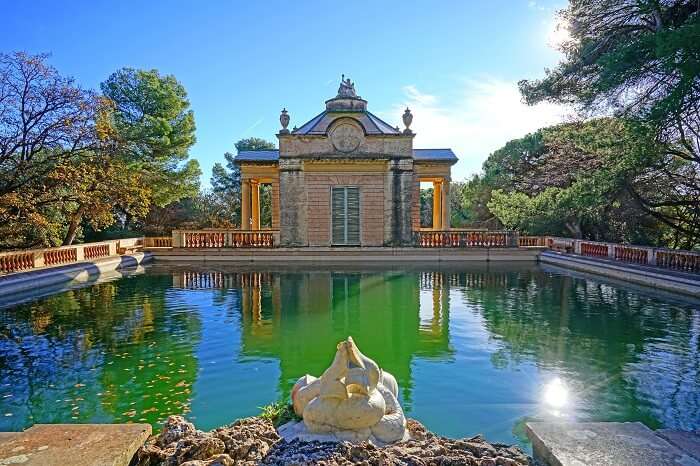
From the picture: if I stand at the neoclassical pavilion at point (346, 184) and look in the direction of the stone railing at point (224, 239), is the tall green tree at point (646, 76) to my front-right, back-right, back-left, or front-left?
back-left

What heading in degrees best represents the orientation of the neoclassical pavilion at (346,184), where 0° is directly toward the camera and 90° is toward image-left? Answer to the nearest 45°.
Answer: approximately 0°

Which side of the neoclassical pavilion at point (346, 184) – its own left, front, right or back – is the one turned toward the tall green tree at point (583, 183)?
left

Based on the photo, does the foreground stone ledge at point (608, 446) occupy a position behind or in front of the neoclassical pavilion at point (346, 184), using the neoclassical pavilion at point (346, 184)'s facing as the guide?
in front

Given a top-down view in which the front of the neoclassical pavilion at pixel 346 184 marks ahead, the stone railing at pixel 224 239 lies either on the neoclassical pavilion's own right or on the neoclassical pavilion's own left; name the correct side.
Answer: on the neoclassical pavilion's own right

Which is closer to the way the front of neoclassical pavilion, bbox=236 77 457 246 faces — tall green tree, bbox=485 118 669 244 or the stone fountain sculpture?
the stone fountain sculpture

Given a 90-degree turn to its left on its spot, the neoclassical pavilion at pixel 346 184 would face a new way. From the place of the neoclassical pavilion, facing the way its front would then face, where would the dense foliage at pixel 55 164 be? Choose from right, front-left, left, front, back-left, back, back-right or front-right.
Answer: back-right

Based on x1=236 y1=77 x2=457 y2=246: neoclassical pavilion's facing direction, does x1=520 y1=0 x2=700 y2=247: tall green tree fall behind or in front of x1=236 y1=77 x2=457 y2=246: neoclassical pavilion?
in front

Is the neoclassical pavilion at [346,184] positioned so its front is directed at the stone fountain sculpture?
yes

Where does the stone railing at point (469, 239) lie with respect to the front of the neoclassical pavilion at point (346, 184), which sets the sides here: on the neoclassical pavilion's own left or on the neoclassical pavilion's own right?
on the neoclassical pavilion's own left

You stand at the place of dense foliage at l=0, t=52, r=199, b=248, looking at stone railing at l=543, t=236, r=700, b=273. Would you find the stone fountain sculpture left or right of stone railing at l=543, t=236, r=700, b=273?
right

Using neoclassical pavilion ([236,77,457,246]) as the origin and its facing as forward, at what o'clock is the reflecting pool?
The reflecting pool is roughly at 12 o'clock from the neoclassical pavilion.

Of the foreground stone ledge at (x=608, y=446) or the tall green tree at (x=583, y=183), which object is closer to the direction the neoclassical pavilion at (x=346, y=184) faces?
the foreground stone ledge
